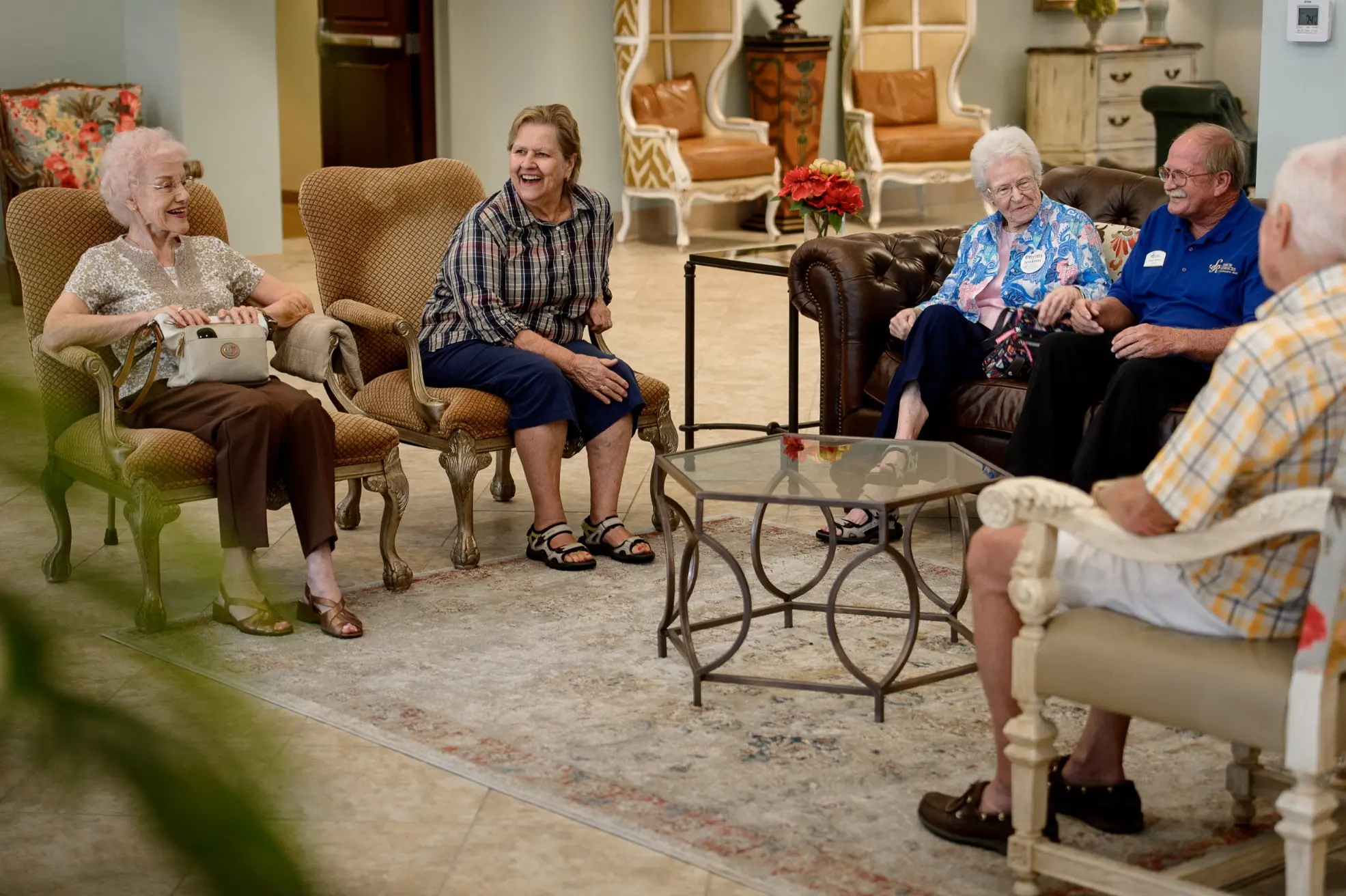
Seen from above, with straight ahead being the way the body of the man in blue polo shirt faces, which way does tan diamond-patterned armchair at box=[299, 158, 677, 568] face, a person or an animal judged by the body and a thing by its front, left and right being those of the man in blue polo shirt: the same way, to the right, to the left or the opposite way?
to the left

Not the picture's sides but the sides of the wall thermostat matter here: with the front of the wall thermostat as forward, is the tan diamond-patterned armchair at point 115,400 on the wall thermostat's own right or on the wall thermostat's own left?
on the wall thermostat's own right

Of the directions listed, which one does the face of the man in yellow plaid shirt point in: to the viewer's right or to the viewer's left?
to the viewer's left

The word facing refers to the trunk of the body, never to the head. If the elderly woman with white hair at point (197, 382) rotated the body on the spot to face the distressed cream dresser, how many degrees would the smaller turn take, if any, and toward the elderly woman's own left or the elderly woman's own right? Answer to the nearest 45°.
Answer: approximately 90° to the elderly woman's own left

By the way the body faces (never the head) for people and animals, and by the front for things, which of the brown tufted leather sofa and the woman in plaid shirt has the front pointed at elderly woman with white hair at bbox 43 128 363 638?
the brown tufted leather sofa

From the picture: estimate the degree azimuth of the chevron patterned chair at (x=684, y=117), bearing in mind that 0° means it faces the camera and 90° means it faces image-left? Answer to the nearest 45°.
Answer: approximately 315°

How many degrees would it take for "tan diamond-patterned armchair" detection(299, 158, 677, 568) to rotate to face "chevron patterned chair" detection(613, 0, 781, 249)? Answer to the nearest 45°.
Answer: approximately 135° to its left

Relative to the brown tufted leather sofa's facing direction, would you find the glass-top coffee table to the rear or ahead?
ahead
